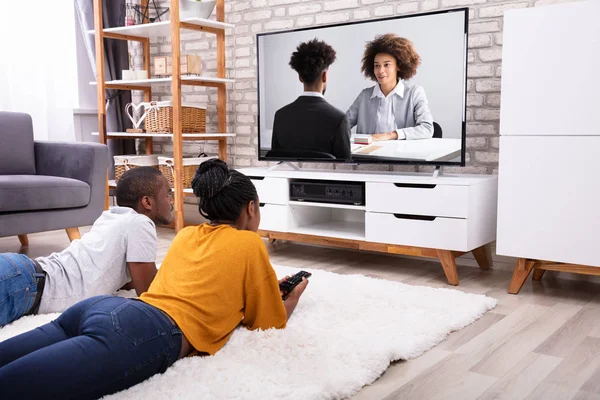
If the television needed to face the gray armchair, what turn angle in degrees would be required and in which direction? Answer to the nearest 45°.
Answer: approximately 45° to its right

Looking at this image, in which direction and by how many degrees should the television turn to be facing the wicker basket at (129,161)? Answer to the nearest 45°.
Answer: approximately 90° to its right

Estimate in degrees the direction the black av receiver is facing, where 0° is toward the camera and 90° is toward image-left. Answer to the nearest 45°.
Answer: approximately 45°

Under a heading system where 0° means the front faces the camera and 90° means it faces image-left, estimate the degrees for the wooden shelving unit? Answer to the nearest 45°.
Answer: approximately 45°

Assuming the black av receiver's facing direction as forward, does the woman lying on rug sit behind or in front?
in front

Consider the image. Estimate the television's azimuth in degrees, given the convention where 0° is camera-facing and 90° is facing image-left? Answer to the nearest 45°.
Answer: approximately 45°

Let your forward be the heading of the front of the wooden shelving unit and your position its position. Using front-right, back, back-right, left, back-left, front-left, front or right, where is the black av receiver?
left

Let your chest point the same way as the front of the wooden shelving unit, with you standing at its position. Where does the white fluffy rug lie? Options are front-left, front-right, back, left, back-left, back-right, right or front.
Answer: front-left

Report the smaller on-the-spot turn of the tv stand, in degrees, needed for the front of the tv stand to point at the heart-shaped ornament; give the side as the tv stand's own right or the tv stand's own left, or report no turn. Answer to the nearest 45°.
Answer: approximately 90° to the tv stand's own right

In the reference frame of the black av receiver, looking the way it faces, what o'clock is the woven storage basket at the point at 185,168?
The woven storage basket is roughly at 3 o'clock from the black av receiver.
